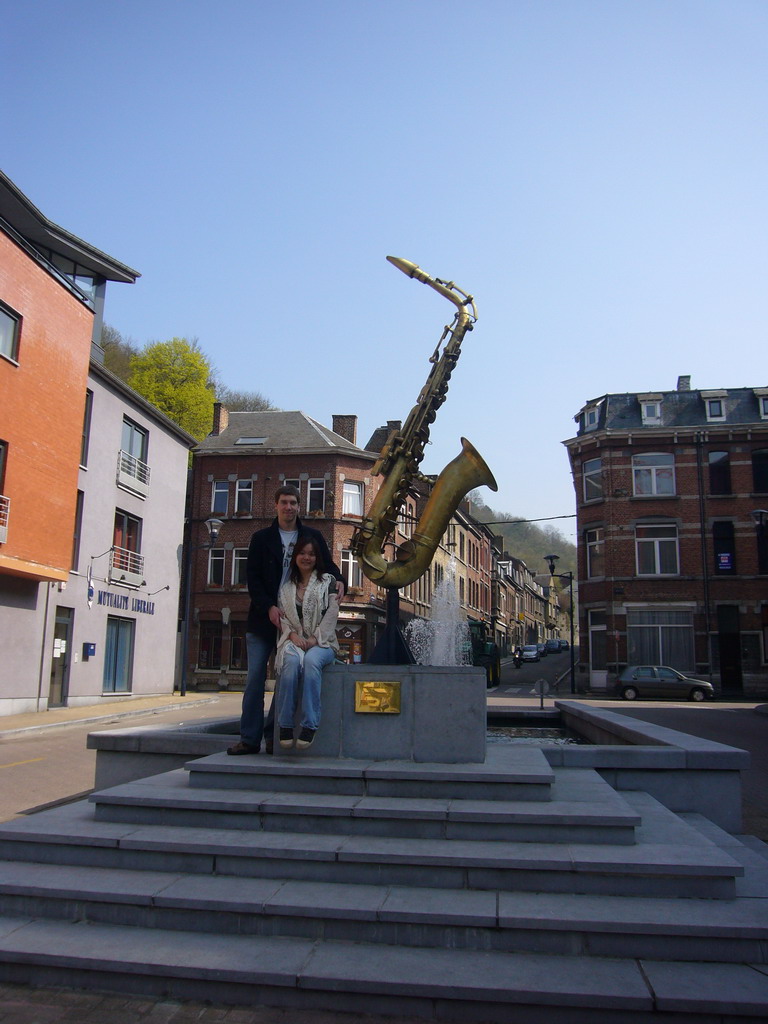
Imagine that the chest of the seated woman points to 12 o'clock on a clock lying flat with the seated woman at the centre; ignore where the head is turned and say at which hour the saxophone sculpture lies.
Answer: The saxophone sculpture is roughly at 7 o'clock from the seated woman.

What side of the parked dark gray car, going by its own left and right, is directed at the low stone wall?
right

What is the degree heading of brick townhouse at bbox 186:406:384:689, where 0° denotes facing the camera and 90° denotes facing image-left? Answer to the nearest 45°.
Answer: approximately 0°

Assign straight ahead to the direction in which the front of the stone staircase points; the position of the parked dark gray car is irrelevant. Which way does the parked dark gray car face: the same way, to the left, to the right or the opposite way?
to the left

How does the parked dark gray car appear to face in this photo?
to the viewer's right

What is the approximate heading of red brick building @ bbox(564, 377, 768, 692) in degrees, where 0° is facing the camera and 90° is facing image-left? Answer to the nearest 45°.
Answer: approximately 0°

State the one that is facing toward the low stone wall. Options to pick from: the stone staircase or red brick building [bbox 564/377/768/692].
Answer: the red brick building

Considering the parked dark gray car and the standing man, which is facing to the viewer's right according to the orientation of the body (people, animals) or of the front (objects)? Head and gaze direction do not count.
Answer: the parked dark gray car
